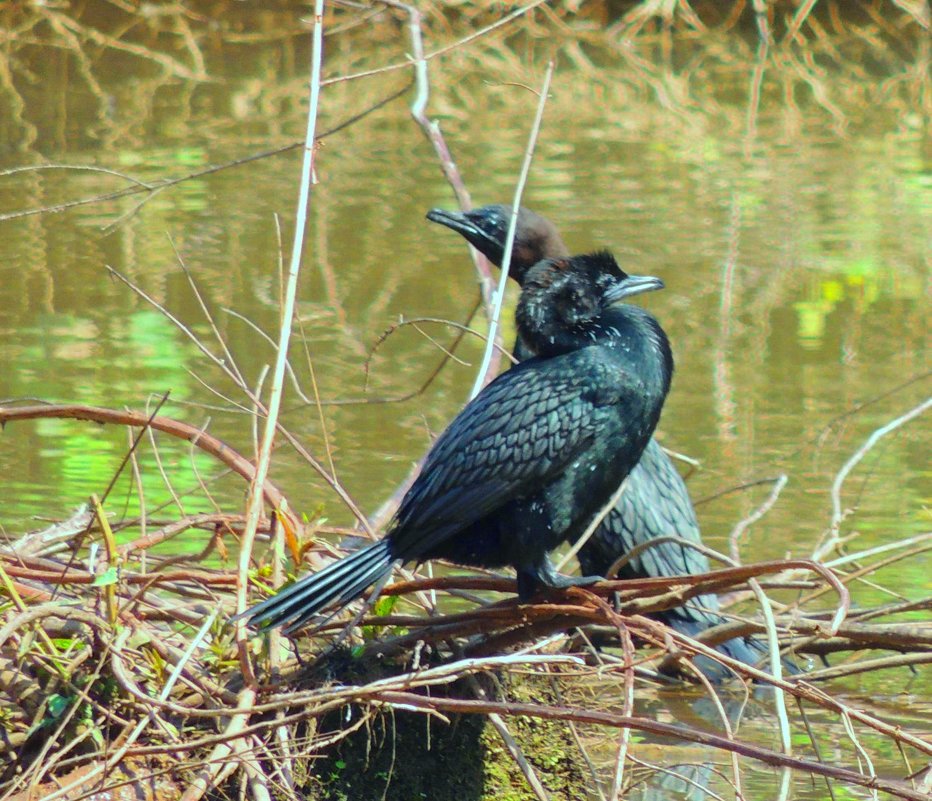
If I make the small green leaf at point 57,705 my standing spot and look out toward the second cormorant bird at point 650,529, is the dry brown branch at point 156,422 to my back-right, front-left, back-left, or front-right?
front-left

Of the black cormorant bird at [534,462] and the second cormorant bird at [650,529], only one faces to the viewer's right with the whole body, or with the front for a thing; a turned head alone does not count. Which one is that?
the black cormorant bird

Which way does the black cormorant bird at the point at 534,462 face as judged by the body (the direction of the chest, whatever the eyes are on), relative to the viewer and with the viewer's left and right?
facing to the right of the viewer

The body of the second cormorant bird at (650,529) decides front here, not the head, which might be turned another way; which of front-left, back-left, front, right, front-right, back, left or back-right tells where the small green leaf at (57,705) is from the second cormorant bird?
front-left

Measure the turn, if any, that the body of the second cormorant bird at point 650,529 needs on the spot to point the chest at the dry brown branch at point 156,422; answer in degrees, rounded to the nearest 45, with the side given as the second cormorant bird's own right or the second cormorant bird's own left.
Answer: approximately 45° to the second cormorant bird's own left

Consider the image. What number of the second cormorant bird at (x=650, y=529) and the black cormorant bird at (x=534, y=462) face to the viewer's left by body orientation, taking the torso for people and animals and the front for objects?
1

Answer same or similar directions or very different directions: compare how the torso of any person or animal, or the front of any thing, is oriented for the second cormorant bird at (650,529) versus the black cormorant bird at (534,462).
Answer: very different directions

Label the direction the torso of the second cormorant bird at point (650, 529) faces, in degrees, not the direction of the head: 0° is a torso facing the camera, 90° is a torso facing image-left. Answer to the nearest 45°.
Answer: approximately 90°

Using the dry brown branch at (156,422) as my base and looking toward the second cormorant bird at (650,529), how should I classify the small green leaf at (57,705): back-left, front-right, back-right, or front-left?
back-right

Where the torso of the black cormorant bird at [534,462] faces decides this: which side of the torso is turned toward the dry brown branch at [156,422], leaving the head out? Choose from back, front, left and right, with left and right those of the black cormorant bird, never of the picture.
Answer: back

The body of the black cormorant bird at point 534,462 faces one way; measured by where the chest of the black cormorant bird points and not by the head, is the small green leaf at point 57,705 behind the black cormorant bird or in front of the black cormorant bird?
behind
